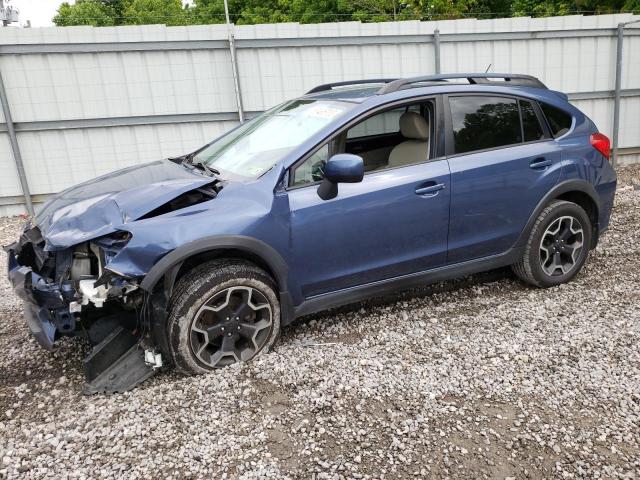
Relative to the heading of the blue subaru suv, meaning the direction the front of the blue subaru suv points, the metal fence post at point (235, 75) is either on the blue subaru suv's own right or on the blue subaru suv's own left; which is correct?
on the blue subaru suv's own right

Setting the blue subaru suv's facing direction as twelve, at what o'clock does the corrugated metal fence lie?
The corrugated metal fence is roughly at 4 o'clock from the blue subaru suv.

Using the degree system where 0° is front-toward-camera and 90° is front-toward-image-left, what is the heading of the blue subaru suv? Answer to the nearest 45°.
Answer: approximately 45°
